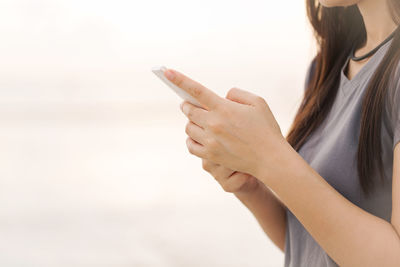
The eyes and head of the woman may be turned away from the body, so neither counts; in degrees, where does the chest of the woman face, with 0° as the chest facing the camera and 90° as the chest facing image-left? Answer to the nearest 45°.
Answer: approximately 45°
